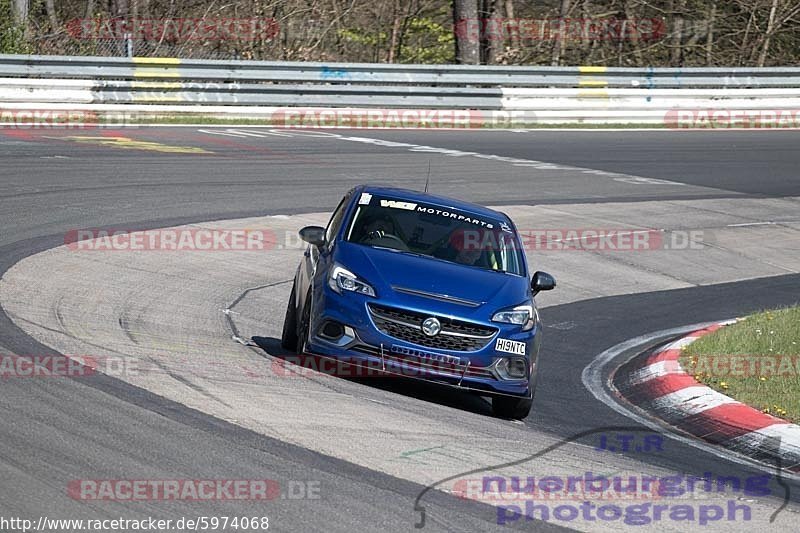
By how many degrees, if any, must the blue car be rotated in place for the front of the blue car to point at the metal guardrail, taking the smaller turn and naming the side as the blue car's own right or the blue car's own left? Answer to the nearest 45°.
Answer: approximately 180°

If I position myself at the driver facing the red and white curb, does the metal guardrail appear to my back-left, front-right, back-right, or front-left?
back-left

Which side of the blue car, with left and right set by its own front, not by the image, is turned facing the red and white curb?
left

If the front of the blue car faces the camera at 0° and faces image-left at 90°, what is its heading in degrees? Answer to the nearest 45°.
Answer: approximately 0°
